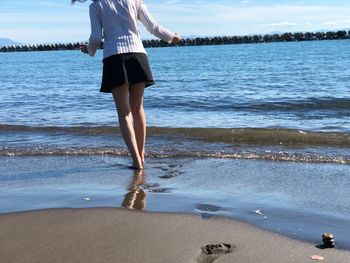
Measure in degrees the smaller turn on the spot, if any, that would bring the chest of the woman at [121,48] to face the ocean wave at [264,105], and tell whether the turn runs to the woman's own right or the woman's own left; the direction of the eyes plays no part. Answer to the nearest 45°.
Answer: approximately 45° to the woman's own right

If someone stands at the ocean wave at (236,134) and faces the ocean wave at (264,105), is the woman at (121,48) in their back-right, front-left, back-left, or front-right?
back-left

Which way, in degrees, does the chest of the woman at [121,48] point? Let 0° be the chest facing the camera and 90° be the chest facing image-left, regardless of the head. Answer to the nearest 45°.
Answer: approximately 180°

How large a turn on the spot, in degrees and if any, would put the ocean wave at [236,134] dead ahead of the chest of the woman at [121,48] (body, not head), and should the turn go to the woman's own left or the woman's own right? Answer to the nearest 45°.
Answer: approximately 45° to the woman's own right
